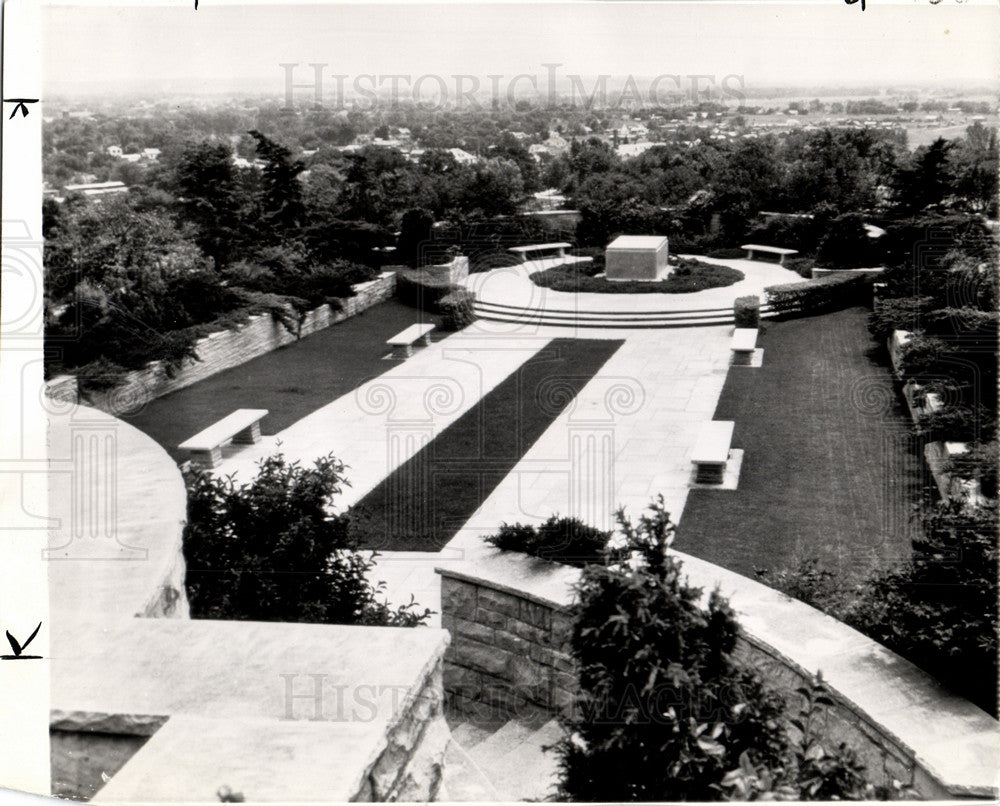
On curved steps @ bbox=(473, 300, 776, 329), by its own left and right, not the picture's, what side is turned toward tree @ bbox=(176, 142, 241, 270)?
right

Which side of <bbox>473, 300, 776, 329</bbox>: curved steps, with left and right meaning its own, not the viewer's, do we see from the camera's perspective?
front

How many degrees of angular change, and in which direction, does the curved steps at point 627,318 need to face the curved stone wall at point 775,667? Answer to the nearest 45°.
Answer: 0° — it already faces it

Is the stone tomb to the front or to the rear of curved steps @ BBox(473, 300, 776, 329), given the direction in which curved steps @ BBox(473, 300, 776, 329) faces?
to the rear

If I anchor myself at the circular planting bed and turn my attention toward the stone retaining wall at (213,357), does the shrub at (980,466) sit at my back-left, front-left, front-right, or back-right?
front-left

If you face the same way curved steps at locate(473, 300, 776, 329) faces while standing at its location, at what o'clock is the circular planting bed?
The circular planting bed is roughly at 6 o'clock from the curved steps.

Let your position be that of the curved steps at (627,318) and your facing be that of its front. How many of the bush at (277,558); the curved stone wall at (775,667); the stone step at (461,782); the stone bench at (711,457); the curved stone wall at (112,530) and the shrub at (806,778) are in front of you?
6

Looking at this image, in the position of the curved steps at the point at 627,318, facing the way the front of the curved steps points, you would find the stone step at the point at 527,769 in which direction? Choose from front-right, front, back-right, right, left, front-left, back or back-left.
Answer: front

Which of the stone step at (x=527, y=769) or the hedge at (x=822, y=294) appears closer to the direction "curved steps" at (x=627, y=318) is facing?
the stone step

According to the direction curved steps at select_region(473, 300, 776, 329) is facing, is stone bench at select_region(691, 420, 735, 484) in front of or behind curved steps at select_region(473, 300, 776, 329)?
in front

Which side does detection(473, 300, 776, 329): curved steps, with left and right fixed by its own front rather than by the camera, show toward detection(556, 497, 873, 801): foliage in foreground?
front

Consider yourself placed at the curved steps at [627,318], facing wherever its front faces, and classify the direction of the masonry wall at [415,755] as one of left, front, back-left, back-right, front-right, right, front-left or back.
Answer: front

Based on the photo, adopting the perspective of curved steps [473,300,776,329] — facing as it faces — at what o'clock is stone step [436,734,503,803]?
The stone step is roughly at 12 o'clock from the curved steps.

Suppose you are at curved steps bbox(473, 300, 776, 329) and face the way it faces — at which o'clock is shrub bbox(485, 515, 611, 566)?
The shrub is roughly at 12 o'clock from the curved steps.
